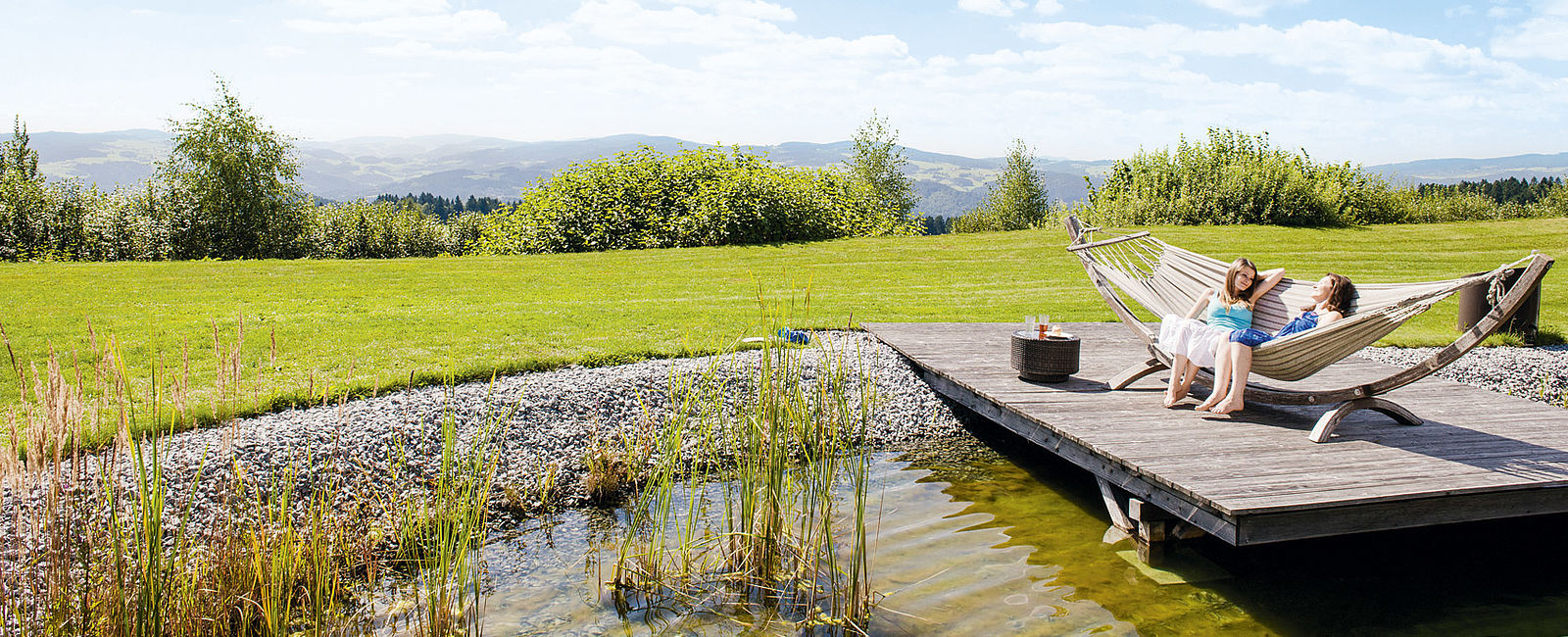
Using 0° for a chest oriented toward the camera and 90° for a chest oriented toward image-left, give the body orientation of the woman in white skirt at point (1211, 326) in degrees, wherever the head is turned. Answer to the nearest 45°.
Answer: approximately 45°

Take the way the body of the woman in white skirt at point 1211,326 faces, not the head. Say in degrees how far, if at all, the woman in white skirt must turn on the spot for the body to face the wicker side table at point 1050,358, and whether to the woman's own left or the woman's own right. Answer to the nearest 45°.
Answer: approximately 45° to the woman's own right

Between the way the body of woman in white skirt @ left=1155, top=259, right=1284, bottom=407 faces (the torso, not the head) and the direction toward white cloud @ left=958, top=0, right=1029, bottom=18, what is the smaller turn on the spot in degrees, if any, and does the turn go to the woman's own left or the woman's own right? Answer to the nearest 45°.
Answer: approximately 135° to the woman's own right
